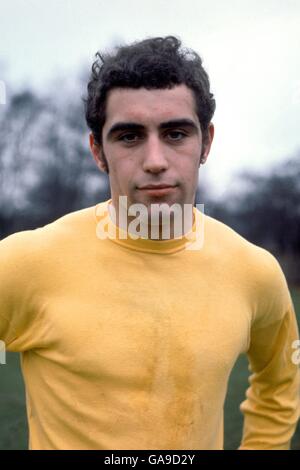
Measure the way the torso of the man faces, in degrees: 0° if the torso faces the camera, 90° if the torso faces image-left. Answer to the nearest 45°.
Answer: approximately 0°
